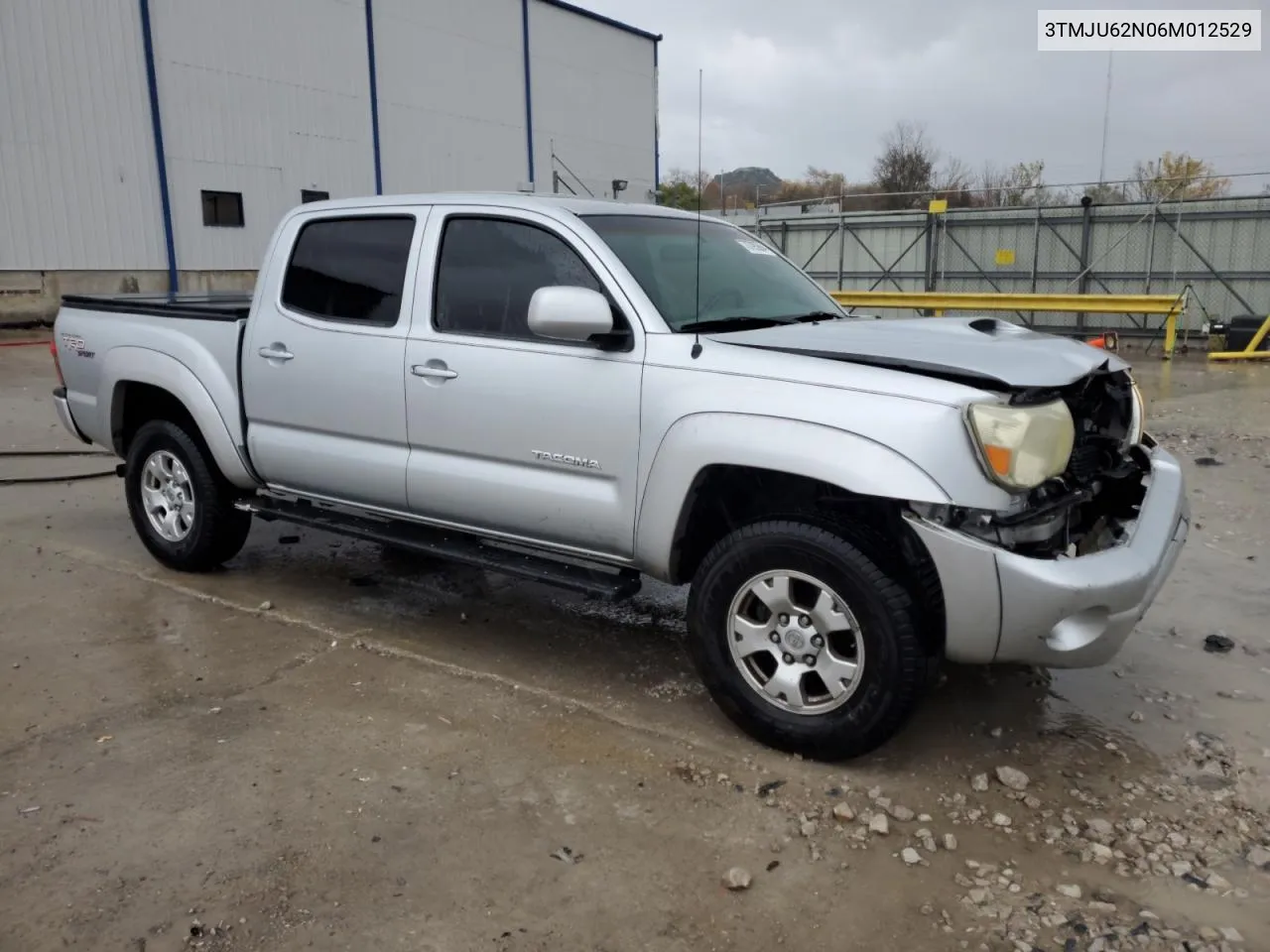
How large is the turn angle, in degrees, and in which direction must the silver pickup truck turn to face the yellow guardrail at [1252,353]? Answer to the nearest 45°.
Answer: approximately 90° to its left

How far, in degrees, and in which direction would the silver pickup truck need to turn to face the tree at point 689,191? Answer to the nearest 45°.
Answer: approximately 135° to its left

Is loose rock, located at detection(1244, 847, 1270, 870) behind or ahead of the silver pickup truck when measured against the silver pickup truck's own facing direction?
ahead

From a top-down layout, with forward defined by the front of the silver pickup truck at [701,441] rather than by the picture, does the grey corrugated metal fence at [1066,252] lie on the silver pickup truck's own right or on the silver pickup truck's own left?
on the silver pickup truck's own left

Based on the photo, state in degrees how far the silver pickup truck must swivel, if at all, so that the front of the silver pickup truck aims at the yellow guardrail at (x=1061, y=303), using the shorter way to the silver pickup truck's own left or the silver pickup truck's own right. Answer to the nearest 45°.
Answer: approximately 90° to the silver pickup truck's own left

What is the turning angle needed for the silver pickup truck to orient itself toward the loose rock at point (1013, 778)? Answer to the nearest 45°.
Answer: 0° — it already faces it

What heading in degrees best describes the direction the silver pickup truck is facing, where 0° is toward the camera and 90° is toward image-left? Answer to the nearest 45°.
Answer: approximately 315°

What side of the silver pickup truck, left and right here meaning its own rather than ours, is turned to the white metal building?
back

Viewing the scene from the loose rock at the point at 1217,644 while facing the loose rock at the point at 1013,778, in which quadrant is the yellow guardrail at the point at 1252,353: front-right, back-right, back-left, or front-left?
back-right

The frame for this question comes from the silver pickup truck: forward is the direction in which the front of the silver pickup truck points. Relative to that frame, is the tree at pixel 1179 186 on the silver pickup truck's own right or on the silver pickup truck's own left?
on the silver pickup truck's own left

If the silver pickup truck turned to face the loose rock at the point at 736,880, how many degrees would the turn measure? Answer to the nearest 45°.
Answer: approximately 45° to its right
